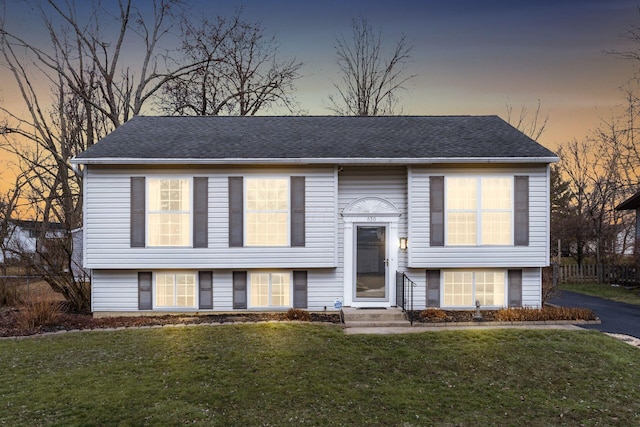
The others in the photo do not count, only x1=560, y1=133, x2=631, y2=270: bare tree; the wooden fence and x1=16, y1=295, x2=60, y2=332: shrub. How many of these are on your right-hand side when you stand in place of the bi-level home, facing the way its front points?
1

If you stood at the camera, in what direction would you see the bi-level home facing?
facing the viewer

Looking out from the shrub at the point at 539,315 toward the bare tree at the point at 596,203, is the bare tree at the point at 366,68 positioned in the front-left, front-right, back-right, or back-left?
front-left

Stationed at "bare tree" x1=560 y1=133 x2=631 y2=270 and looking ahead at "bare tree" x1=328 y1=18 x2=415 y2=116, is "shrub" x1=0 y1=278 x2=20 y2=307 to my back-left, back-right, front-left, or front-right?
front-left

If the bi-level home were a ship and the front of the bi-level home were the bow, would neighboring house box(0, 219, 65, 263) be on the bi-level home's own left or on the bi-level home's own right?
on the bi-level home's own right

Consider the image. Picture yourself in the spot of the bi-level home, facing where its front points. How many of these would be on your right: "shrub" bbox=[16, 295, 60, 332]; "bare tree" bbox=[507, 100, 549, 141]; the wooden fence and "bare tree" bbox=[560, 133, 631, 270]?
1

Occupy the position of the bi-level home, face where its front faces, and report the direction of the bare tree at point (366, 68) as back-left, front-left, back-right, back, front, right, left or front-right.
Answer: back

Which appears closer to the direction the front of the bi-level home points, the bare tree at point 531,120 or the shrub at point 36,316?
the shrub

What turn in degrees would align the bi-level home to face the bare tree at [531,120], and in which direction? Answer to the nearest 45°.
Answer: approximately 135° to its left

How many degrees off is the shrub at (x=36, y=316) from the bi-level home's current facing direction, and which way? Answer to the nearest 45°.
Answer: approximately 90° to its right

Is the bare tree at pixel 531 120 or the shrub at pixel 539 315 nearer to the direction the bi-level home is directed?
the shrub

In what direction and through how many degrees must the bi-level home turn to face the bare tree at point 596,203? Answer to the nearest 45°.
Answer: approximately 135° to its left

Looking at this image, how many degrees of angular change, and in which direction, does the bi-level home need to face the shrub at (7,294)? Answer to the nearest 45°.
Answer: approximately 90° to its right
